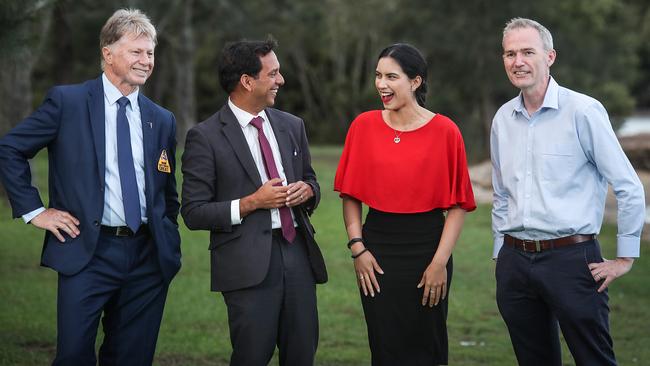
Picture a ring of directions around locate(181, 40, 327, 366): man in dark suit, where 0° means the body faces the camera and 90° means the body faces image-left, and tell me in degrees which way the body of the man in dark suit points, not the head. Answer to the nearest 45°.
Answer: approximately 315°

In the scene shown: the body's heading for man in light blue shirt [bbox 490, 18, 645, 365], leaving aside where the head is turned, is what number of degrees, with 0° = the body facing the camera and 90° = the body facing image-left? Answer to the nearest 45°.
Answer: approximately 45°

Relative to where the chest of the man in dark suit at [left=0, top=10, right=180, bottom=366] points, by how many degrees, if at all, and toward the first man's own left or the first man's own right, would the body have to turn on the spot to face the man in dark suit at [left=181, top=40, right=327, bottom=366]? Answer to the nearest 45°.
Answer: approximately 45° to the first man's own left

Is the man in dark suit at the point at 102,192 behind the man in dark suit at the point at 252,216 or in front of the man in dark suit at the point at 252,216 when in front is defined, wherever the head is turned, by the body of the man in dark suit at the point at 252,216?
behind

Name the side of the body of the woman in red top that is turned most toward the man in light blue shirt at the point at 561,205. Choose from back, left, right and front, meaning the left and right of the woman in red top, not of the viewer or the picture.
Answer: left

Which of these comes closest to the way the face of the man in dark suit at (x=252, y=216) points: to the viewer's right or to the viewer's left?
to the viewer's right

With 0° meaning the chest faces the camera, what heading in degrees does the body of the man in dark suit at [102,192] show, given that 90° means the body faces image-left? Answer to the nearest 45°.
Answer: approximately 315°
